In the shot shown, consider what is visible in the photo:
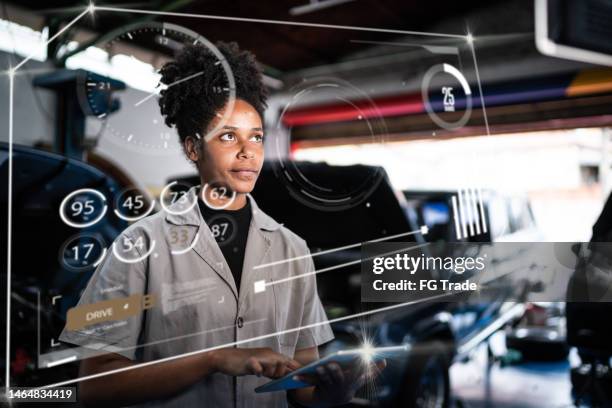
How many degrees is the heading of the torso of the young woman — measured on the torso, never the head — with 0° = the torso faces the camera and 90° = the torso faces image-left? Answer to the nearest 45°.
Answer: approximately 315°
